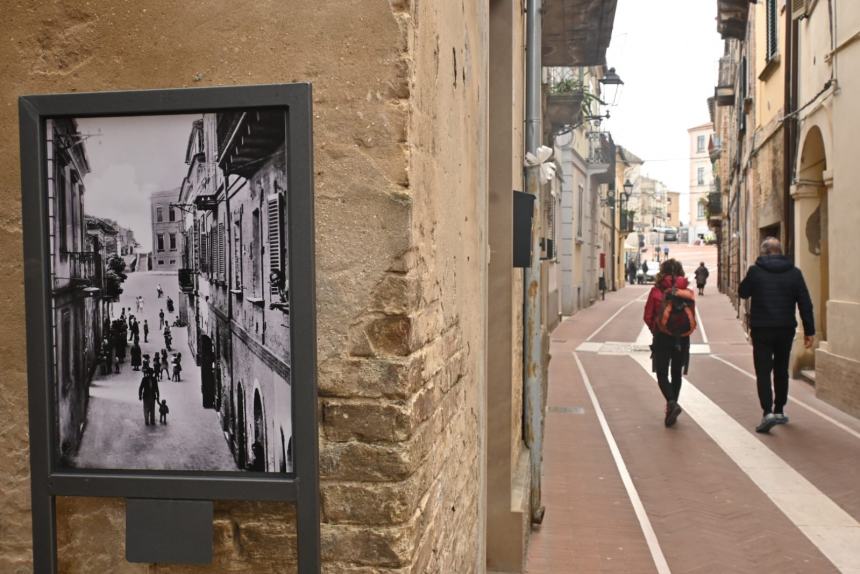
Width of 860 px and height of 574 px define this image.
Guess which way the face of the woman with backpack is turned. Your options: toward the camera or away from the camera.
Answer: away from the camera

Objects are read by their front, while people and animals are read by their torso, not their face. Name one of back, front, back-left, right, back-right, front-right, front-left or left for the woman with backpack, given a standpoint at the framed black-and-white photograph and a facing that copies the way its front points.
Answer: back-left

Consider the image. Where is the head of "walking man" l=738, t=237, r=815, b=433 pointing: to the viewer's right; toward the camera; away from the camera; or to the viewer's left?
away from the camera

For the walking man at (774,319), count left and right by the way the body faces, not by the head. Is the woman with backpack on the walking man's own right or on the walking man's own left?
on the walking man's own left

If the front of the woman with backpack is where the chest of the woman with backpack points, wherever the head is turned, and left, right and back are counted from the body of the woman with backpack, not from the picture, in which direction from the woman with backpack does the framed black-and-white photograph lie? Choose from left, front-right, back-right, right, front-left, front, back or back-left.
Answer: back

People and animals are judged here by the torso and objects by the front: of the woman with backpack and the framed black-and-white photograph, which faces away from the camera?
the woman with backpack

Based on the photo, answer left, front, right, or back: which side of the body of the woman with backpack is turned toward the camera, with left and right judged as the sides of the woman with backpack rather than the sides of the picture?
back

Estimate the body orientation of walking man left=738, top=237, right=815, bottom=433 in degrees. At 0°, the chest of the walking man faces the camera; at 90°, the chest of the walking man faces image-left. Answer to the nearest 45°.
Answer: approximately 180°

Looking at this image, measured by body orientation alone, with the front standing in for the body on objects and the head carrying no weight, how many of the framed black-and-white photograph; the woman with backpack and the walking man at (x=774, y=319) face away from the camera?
2

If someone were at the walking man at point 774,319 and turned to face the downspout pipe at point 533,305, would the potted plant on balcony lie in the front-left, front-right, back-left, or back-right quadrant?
back-right

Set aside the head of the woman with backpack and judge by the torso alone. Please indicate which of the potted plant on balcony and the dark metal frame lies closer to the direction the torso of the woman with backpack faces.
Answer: the potted plant on balcony
